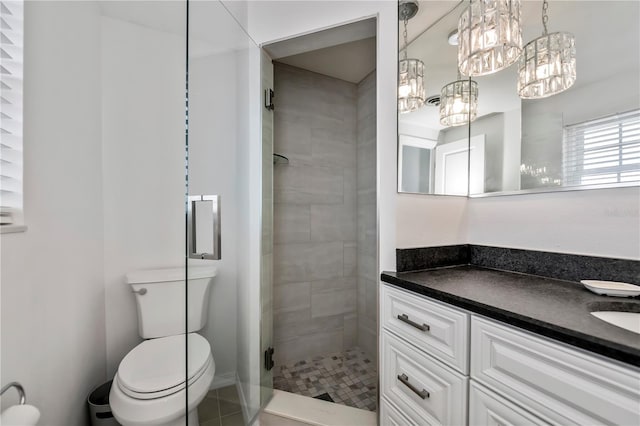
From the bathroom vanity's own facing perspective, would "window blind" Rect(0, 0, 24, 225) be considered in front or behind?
in front

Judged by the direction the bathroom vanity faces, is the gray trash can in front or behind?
in front

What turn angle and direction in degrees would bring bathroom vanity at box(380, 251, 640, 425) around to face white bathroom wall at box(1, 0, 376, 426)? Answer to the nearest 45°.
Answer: approximately 45° to its right
